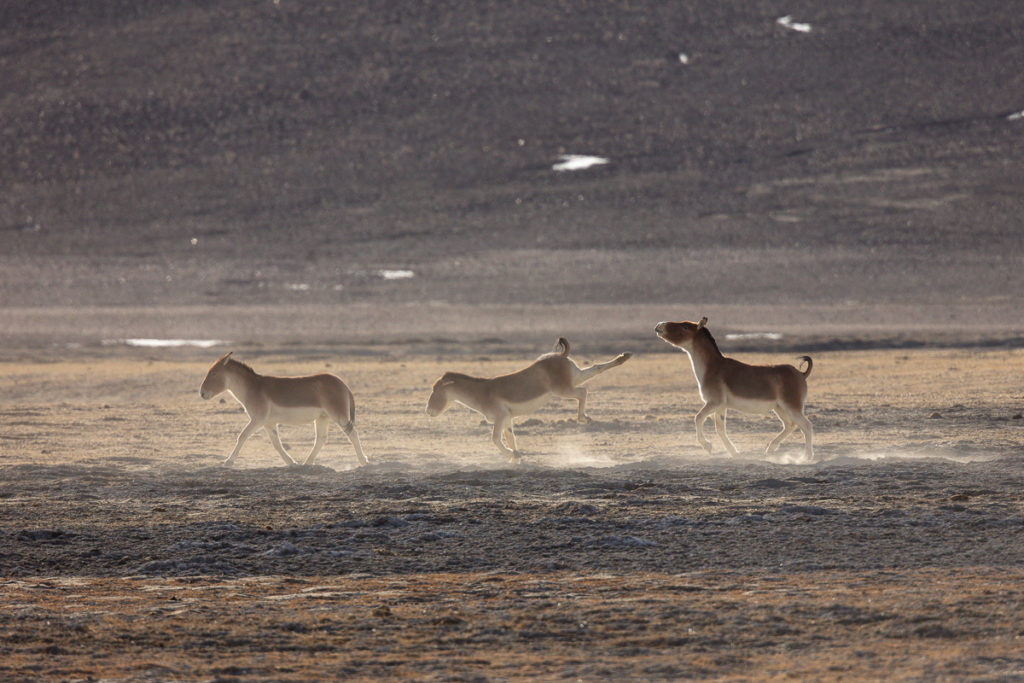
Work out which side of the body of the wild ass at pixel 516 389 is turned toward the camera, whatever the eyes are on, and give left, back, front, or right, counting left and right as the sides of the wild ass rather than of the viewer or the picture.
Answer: left

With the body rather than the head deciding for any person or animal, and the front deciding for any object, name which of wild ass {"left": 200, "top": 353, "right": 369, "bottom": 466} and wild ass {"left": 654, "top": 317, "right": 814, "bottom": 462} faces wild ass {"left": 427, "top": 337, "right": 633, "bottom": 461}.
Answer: wild ass {"left": 654, "top": 317, "right": 814, "bottom": 462}

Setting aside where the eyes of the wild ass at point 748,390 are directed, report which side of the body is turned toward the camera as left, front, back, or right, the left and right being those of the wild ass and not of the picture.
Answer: left

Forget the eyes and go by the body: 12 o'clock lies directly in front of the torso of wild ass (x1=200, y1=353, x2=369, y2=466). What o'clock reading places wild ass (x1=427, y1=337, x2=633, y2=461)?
wild ass (x1=427, y1=337, x2=633, y2=461) is roughly at 6 o'clock from wild ass (x1=200, y1=353, x2=369, y2=466).

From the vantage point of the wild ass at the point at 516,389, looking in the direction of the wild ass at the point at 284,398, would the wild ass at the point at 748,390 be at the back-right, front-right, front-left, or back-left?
back-left

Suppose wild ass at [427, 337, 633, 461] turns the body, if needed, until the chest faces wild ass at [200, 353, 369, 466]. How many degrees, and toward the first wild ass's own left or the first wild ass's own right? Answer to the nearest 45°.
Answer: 0° — it already faces it

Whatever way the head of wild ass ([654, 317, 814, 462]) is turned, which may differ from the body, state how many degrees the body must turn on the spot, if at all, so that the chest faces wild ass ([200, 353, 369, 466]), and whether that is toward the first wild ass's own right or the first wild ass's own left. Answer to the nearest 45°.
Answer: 0° — it already faces it

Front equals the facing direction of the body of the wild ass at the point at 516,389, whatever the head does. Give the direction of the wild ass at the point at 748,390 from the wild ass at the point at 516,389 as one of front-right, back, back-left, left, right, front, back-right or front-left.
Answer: back

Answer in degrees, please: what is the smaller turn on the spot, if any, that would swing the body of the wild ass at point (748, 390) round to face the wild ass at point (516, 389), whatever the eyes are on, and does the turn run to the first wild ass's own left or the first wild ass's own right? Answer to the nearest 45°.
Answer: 0° — it already faces it

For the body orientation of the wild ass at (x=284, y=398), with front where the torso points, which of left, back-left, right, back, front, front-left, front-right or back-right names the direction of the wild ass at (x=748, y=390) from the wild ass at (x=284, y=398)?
back

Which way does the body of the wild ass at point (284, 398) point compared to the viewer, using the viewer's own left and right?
facing to the left of the viewer
